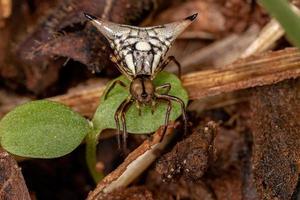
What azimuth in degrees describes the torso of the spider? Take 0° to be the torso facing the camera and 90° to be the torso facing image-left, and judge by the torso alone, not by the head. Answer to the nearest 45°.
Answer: approximately 0°

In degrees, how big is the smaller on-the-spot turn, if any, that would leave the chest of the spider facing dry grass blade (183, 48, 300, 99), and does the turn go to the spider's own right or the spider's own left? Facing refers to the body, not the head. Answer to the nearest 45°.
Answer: approximately 90° to the spider's own left
